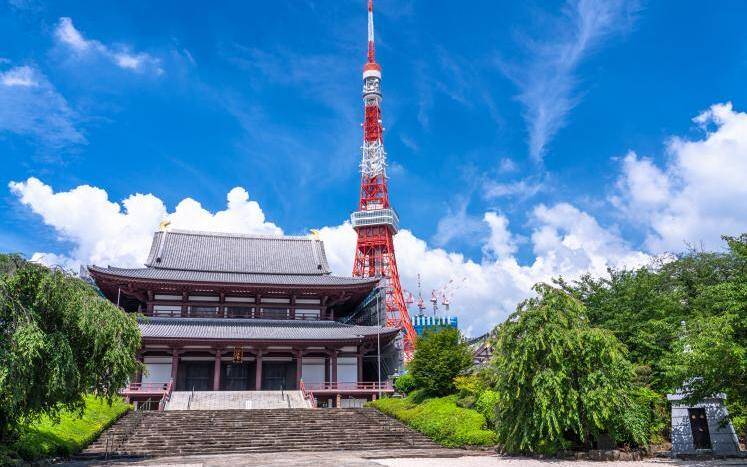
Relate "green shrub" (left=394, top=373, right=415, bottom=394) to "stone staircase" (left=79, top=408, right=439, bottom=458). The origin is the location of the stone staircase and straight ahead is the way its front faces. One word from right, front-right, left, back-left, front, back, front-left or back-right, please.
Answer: back-left

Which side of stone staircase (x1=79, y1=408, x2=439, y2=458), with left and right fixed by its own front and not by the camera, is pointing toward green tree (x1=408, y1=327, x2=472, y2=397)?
left

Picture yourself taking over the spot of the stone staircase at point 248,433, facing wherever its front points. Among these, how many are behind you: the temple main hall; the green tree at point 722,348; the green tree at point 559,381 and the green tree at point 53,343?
1

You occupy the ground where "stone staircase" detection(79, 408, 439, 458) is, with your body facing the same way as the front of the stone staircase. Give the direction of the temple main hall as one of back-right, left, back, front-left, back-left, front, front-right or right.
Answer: back

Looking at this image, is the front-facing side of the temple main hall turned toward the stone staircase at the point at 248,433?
yes

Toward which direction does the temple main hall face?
toward the camera

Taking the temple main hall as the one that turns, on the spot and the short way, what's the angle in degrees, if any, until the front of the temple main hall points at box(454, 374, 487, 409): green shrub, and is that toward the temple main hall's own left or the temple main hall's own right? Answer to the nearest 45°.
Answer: approximately 45° to the temple main hall's own left

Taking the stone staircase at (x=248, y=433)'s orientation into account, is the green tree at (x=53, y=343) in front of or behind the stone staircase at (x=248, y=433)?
in front

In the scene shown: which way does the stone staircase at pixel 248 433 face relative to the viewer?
toward the camera

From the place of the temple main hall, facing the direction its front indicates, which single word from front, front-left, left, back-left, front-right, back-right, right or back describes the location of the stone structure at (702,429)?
front-left

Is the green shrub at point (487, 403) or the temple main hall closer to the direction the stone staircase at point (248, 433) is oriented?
the green shrub

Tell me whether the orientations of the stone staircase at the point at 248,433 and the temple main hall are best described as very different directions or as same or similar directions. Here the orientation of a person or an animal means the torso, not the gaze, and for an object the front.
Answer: same or similar directions

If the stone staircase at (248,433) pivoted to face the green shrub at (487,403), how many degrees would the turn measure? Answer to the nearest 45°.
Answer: approximately 90° to its left

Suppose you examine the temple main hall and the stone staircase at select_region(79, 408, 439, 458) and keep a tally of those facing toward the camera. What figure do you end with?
2
